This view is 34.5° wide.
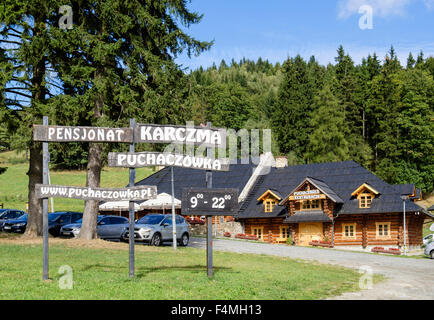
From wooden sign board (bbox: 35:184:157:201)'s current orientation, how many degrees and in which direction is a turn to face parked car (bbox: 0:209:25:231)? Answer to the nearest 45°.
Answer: approximately 180°

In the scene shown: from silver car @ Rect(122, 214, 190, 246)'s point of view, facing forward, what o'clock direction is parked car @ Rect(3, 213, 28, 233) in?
The parked car is roughly at 3 o'clock from the silver car.

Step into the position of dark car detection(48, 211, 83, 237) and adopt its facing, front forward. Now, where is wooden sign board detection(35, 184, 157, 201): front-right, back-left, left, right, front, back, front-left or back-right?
front-left

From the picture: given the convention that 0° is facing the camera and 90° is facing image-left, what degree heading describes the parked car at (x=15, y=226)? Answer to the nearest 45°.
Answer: approximately 45°

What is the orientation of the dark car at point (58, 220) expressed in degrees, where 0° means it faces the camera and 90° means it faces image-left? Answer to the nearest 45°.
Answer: approximately 45°

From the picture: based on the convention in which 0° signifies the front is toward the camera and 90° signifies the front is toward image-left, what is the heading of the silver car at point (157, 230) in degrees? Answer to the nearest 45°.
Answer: approximately 45°
